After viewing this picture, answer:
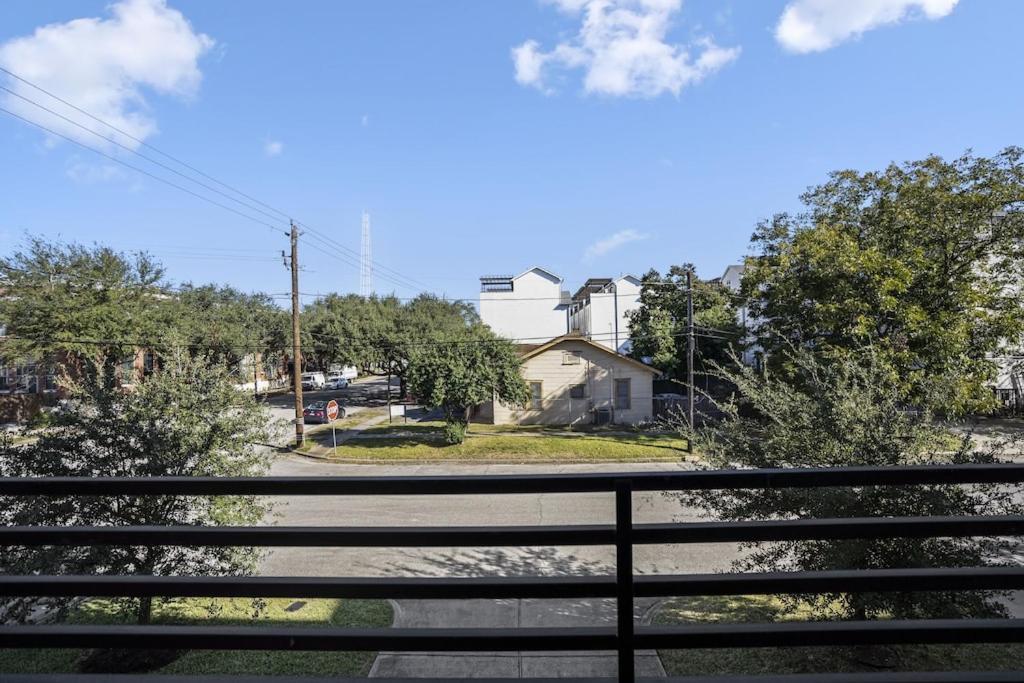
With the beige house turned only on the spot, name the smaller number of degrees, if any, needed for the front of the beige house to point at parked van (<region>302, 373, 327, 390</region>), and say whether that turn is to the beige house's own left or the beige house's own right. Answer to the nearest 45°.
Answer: approximately 45° to the beige house's own right

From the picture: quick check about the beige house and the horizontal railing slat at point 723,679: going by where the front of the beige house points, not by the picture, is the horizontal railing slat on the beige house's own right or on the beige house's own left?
on the beige house's own left

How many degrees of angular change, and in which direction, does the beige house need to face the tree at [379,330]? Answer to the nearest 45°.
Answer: approximately 45° to its right
